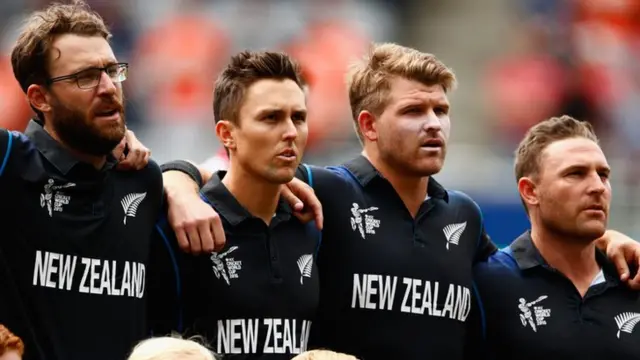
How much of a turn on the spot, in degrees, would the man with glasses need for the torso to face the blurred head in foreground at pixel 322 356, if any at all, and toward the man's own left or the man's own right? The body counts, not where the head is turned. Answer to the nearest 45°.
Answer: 0° — they already face them

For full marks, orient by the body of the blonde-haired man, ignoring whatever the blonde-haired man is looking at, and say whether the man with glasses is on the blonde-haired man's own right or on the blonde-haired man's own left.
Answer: on the blonde-haired man's own right

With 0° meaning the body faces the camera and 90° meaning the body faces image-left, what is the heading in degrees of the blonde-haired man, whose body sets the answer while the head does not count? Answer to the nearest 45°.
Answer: approximately 315°

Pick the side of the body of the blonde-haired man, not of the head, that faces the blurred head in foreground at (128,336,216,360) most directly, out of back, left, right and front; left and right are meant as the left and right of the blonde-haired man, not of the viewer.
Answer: right

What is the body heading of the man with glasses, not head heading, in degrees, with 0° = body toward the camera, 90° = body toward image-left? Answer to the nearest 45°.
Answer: approximately 315°

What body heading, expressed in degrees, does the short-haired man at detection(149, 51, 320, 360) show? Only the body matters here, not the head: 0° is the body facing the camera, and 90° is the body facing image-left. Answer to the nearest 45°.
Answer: approximately 315°
